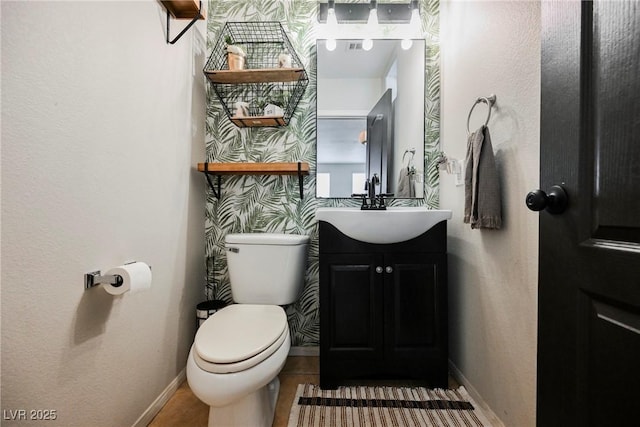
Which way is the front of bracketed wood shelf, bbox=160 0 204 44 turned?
to the viewer's right

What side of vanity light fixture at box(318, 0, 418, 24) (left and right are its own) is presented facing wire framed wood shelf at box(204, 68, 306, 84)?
right

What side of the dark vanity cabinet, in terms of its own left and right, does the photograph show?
front

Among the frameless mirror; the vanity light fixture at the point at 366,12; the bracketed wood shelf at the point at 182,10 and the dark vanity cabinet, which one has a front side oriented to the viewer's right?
the bracketed wood shelf

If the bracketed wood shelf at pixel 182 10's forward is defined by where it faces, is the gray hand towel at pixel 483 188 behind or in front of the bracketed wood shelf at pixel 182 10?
in front

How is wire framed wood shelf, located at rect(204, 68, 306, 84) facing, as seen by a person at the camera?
facing the viewer

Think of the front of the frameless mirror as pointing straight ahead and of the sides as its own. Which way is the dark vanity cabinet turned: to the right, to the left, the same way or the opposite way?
the same way

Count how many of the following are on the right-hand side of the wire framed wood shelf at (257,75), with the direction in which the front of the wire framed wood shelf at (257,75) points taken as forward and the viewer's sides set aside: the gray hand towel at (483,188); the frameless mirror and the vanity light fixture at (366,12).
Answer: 0

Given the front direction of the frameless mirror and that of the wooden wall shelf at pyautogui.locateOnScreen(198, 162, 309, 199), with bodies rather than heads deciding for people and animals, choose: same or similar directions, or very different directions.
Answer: same or similar directions

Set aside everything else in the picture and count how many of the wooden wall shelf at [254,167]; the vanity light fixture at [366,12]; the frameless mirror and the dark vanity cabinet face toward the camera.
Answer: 4

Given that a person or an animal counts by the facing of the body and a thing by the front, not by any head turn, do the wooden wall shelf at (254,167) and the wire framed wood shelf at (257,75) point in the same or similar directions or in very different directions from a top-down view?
same or similar directions

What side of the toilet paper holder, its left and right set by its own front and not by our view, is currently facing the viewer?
right
